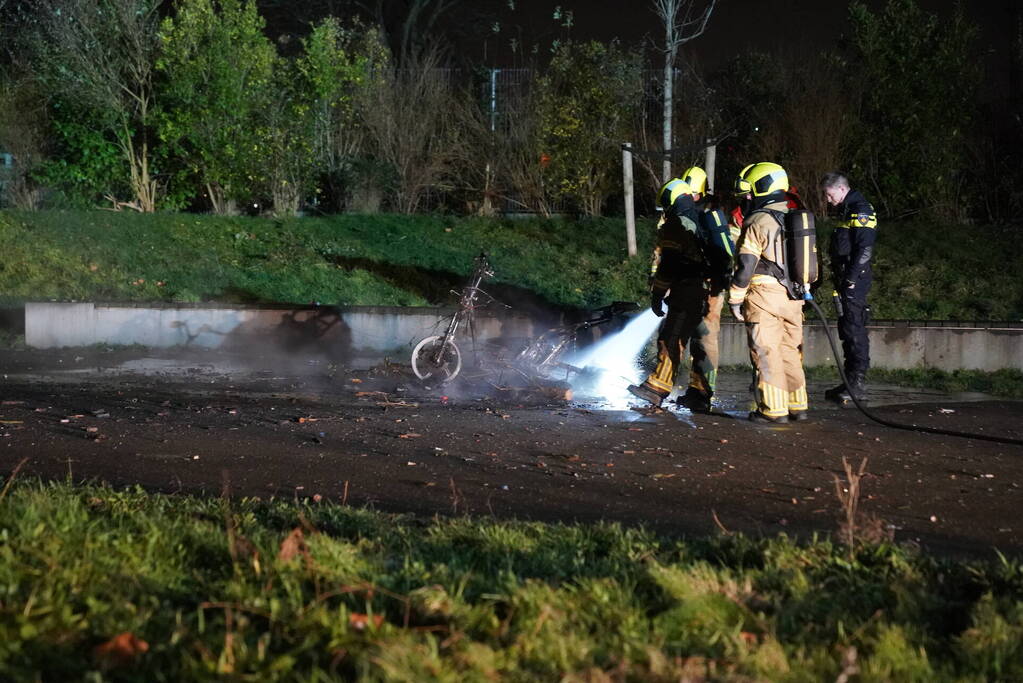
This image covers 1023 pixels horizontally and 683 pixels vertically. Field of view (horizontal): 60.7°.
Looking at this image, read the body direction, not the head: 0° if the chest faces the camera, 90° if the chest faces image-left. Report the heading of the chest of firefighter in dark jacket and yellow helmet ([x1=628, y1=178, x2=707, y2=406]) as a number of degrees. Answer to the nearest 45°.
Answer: approximately 90°

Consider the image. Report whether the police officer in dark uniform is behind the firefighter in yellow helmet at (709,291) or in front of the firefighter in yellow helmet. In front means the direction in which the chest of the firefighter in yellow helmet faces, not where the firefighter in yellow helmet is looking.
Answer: behind

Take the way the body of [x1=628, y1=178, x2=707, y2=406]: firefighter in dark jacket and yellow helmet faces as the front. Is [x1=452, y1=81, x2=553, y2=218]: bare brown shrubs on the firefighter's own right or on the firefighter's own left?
on the firefighter's own right

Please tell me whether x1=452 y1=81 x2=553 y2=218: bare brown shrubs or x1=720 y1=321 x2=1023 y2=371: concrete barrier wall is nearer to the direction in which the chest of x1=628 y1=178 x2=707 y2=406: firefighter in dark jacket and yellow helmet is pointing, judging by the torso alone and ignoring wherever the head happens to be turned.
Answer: the bare brown shrubs

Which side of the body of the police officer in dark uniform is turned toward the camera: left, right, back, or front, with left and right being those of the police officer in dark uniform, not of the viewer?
left

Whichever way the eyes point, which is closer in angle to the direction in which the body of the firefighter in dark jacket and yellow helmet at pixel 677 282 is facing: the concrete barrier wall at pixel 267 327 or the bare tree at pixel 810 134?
the concrete barrier wall

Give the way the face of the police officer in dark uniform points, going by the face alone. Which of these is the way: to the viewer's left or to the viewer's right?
to the viewer's left

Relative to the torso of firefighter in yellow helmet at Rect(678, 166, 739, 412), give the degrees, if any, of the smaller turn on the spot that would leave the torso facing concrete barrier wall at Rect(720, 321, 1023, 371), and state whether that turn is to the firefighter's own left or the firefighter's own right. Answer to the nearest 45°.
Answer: approximately 135° to the firefighter's own right

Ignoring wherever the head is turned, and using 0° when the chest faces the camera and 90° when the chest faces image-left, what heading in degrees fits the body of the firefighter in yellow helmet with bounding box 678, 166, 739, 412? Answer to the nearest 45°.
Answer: approximately 90°
